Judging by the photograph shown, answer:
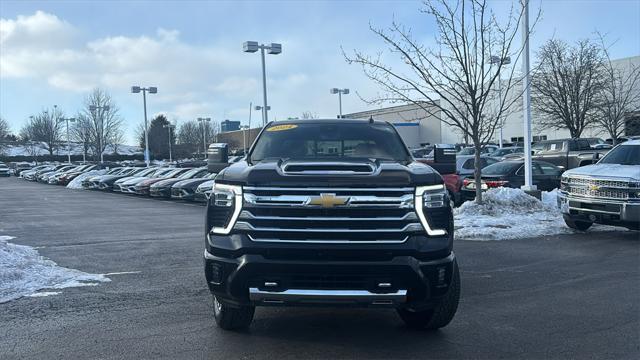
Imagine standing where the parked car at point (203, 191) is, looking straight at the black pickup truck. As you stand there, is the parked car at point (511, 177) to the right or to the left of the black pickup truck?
left

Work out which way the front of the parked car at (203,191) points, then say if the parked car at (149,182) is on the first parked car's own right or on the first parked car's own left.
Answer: on the first parked car's own right

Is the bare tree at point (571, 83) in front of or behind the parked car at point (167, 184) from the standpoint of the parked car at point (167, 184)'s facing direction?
behind

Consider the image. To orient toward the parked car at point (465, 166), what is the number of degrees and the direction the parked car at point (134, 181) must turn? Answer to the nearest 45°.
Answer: approximately 90° to its left
